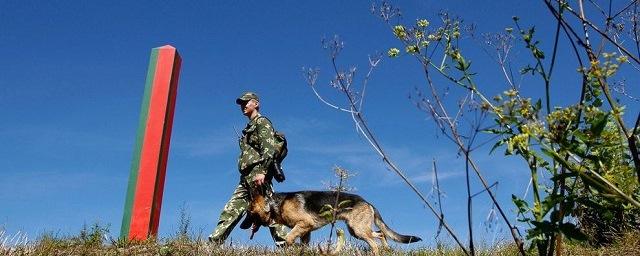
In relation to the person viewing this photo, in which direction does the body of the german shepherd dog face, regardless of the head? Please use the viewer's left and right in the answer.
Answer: facing to the left of the viewer

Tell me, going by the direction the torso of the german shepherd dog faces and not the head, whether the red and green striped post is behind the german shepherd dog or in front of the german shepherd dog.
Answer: in front

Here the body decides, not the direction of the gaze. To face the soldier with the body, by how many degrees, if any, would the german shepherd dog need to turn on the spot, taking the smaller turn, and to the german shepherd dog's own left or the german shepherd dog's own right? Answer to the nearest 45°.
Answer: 0° — it already faces them
